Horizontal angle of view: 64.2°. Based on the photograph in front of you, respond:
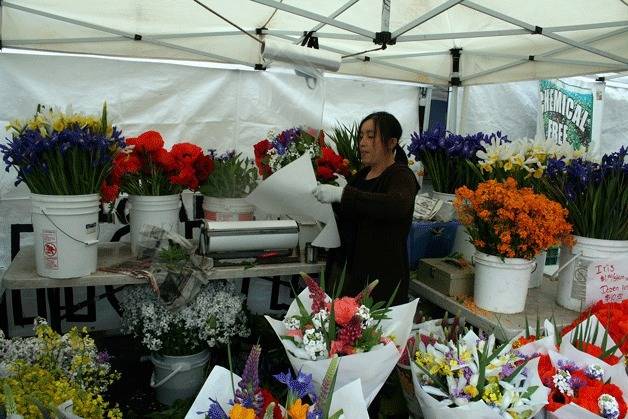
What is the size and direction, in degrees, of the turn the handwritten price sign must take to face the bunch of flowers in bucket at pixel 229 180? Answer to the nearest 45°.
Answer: approximately 90° to its right

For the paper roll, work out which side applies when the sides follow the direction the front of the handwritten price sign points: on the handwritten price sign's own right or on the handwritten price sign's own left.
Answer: on the handwritten price sign's own right

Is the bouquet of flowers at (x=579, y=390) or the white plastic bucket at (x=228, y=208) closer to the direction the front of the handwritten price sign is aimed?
the bouquet of flowers

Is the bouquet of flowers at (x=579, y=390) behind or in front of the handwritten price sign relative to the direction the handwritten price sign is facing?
in front

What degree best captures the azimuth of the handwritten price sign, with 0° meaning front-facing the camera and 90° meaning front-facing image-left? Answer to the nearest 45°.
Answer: approximately 0°

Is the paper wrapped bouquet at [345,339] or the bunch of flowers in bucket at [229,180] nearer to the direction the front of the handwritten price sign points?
the paper wrapped bouquet

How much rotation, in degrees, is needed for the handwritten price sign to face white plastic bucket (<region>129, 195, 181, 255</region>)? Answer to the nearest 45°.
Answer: approximately 90° to its right

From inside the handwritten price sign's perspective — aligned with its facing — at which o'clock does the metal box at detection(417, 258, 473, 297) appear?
The metal box is roughly at 3 o'clock from the handwritten price sign.

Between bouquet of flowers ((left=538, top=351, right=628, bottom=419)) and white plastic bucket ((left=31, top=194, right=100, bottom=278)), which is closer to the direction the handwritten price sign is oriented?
the bouquet of flowers

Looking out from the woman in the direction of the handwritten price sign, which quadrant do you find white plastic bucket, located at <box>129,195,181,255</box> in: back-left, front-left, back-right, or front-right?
back-right

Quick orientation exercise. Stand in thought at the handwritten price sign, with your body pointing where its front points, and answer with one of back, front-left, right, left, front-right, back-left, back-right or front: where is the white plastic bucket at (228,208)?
right

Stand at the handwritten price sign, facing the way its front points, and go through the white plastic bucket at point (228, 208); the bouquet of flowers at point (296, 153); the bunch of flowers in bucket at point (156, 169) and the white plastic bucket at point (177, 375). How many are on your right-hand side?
4

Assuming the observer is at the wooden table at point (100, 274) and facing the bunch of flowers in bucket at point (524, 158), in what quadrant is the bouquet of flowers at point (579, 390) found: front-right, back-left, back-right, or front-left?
front-right

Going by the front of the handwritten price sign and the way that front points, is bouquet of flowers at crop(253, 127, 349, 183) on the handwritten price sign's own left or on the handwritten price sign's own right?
on the handwritten price sign's own right
